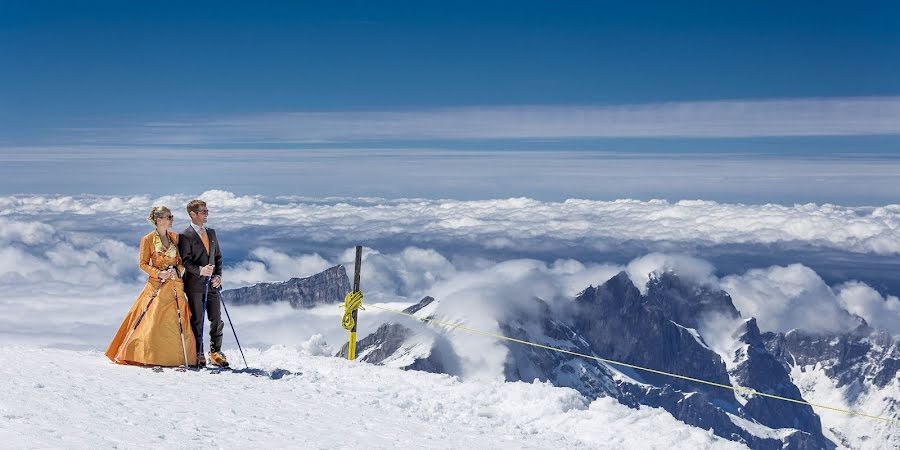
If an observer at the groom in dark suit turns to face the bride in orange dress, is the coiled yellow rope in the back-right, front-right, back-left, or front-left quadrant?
back-right

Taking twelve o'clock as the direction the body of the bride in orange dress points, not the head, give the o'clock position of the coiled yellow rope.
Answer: The coiled yellow rope is roughly at 9 o'clock from the bride in orange dress.

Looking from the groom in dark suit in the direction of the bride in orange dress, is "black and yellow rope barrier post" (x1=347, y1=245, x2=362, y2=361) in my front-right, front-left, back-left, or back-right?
back-right

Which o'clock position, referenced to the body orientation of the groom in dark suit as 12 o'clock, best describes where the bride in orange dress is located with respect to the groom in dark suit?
The bride in orange dress is roughly at 4 o'clock from the groom in dark suit.

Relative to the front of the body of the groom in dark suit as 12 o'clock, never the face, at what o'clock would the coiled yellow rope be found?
The coiled yellow rope is roughly at 9 o'clock from the groom in dark suit.

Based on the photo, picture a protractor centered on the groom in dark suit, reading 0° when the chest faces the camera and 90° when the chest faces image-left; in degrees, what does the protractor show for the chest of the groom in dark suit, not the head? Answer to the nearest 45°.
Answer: approximately 315°

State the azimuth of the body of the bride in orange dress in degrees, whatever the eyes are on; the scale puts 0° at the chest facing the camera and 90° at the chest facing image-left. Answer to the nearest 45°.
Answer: approximately 315°

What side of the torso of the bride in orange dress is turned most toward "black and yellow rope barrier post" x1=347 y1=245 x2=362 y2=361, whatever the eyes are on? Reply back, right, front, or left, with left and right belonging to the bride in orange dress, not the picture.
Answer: left

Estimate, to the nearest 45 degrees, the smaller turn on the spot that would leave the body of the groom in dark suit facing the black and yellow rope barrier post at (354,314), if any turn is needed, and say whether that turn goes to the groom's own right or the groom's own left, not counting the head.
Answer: approximately 90° to the groom's own left
